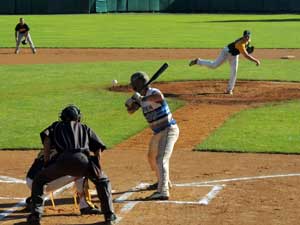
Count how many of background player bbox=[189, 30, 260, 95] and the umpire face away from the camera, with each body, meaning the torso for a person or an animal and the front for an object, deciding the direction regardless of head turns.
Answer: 1

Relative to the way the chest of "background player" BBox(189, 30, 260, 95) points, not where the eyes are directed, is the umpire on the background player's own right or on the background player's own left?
on the background player's own right

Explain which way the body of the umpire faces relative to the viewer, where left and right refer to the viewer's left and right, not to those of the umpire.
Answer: facing away from the viewer

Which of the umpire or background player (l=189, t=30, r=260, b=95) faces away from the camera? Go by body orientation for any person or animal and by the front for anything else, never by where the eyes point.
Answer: the umpire

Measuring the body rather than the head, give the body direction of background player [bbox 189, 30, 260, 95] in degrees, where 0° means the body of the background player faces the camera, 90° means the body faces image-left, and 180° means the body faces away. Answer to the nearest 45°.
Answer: approximately 315°
